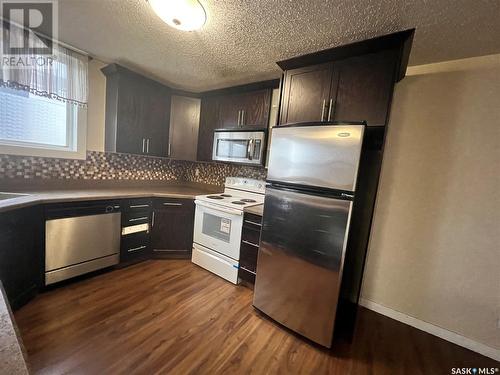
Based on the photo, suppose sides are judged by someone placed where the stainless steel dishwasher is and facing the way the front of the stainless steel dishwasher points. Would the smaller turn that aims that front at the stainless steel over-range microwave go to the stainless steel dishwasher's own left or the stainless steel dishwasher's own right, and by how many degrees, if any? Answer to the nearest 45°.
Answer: approximately 45° to the stainless steel dishwasher's own left

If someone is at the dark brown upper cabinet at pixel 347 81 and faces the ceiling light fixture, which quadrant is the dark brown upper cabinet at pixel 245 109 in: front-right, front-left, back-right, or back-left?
front-right

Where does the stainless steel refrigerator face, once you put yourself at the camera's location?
facing the viewer and to the left of the viewer

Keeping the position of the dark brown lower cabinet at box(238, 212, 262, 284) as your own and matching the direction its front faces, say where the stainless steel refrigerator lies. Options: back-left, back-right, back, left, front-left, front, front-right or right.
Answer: left

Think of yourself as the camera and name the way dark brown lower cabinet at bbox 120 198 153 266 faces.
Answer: facing the viewer and to the right of the viewer

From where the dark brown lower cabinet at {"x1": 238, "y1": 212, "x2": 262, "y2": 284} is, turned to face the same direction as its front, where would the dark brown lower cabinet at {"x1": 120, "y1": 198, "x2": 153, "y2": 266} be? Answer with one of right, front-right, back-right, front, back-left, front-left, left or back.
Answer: front-right

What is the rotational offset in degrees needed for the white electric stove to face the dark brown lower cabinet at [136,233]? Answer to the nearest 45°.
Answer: approximately 45° to its right

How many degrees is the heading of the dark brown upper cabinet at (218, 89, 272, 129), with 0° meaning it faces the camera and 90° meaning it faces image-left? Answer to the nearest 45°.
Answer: approximately 45°
